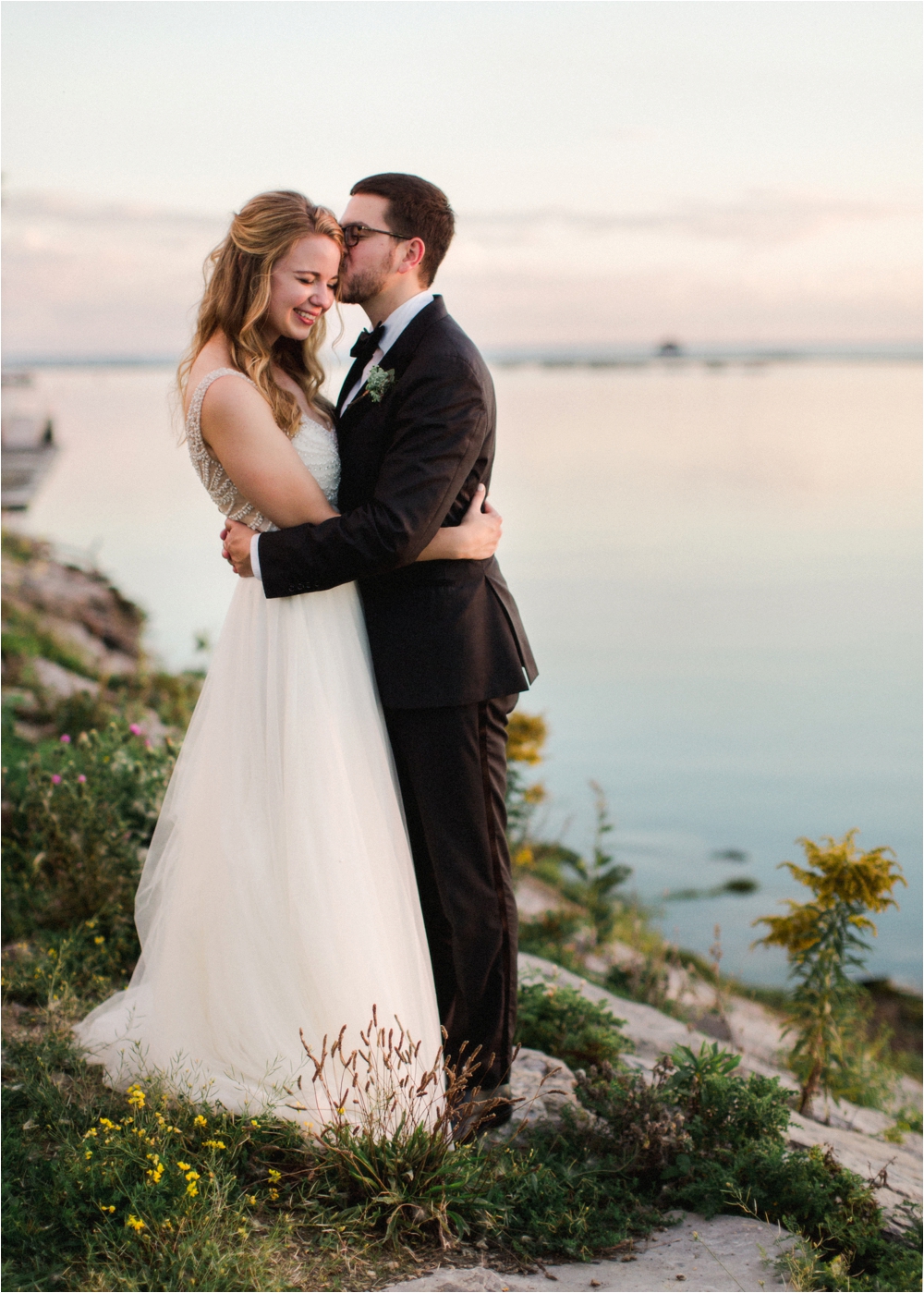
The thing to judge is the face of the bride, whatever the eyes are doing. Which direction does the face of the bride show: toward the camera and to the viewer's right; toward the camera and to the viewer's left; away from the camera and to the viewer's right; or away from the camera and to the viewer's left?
toward the camera and to the viewer's right

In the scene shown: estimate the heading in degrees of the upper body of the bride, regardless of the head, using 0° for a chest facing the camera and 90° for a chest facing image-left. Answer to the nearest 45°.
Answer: approximately 270°

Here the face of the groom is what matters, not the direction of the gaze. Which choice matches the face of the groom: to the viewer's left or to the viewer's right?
to the viewer's left

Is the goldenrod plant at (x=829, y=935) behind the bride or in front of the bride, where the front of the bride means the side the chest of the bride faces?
in front

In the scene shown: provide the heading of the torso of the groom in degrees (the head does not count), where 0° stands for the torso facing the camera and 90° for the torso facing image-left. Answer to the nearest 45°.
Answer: approximately 90°

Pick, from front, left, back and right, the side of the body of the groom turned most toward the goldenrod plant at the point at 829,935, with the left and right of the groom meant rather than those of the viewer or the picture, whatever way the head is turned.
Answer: back

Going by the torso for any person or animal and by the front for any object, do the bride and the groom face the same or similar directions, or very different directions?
very different directions
